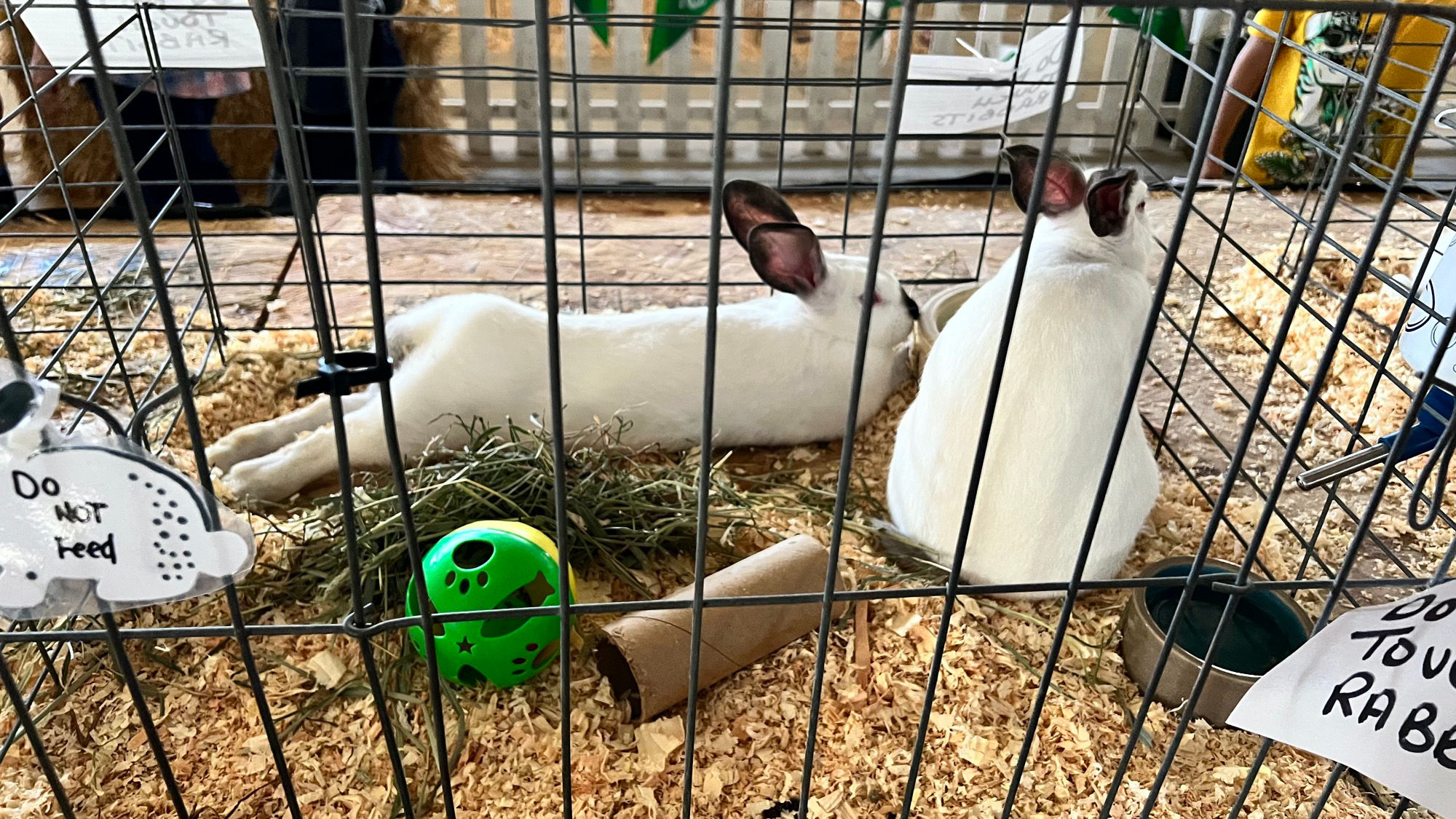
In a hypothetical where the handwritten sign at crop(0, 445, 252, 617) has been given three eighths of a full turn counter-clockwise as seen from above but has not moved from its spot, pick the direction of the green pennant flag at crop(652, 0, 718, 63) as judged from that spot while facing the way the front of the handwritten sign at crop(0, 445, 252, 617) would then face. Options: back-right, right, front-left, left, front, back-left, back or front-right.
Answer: front

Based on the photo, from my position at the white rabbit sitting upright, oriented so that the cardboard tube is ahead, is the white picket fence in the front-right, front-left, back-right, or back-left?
back-right

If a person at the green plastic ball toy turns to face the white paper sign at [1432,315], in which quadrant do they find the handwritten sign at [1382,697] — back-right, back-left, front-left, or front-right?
front-right

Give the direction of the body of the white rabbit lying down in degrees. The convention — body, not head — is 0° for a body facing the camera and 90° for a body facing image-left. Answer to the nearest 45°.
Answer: approximately 270°

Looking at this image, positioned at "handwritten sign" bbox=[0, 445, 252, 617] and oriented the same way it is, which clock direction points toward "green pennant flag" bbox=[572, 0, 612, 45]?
The green pennant flag is roughly at 7 o'clock from the handwritten sign.

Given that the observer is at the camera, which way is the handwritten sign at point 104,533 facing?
facing the viewer

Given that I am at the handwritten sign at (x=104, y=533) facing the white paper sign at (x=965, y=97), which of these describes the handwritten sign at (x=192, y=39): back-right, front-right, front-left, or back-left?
front-left
